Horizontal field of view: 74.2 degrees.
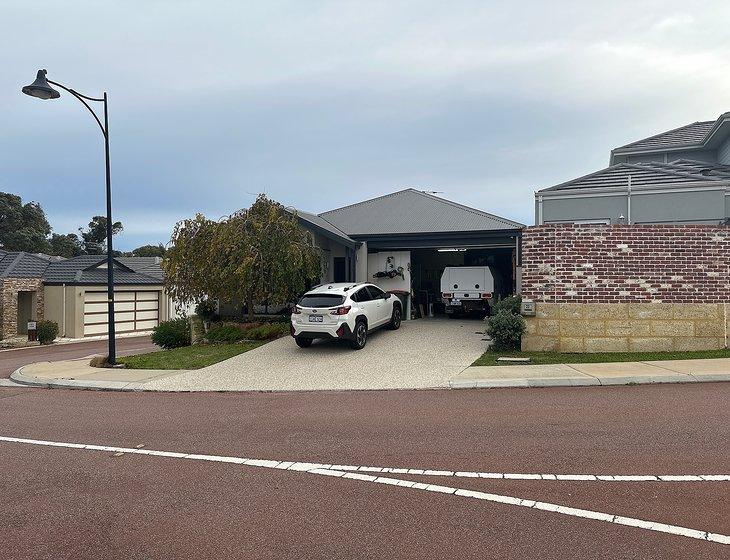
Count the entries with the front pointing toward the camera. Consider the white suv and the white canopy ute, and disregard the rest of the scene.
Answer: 0

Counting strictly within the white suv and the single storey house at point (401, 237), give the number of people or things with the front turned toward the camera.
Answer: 1

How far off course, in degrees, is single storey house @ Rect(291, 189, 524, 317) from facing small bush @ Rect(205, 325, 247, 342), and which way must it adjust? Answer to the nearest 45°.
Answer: approximately 45° to its right

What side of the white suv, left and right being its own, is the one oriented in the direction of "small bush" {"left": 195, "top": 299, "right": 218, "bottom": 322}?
left

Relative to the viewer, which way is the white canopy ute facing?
away from the camera

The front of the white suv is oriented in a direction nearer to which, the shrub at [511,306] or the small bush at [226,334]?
the shrub

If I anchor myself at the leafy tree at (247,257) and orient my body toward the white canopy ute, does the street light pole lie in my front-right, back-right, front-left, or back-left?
back-right

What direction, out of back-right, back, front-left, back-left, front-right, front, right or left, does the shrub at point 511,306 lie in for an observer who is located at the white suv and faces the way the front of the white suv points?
front-right

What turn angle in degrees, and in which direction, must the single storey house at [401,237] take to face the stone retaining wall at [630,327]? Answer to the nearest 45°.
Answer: approximately 45° to its left

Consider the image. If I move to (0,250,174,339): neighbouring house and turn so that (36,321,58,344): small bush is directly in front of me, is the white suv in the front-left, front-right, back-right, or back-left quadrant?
front-left

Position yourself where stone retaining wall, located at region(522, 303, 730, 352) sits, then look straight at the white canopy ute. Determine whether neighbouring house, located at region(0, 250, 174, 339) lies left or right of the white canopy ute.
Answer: left

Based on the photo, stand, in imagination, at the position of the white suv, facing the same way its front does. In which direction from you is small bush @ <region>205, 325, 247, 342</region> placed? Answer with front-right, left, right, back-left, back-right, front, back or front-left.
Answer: left

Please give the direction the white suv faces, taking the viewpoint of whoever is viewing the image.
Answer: facing away from the viewer and to the right of the viewer

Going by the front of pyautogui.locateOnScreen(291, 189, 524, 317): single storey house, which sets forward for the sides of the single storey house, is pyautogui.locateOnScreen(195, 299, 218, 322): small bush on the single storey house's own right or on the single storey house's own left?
on the single storey house's own right

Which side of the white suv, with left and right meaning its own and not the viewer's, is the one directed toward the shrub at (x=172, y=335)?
left

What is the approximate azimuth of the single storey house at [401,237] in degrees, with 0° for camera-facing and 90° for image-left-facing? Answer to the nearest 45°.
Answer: approximately 0°

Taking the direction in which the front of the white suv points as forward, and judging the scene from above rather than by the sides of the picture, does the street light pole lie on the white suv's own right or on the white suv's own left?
on the white suv's own left
